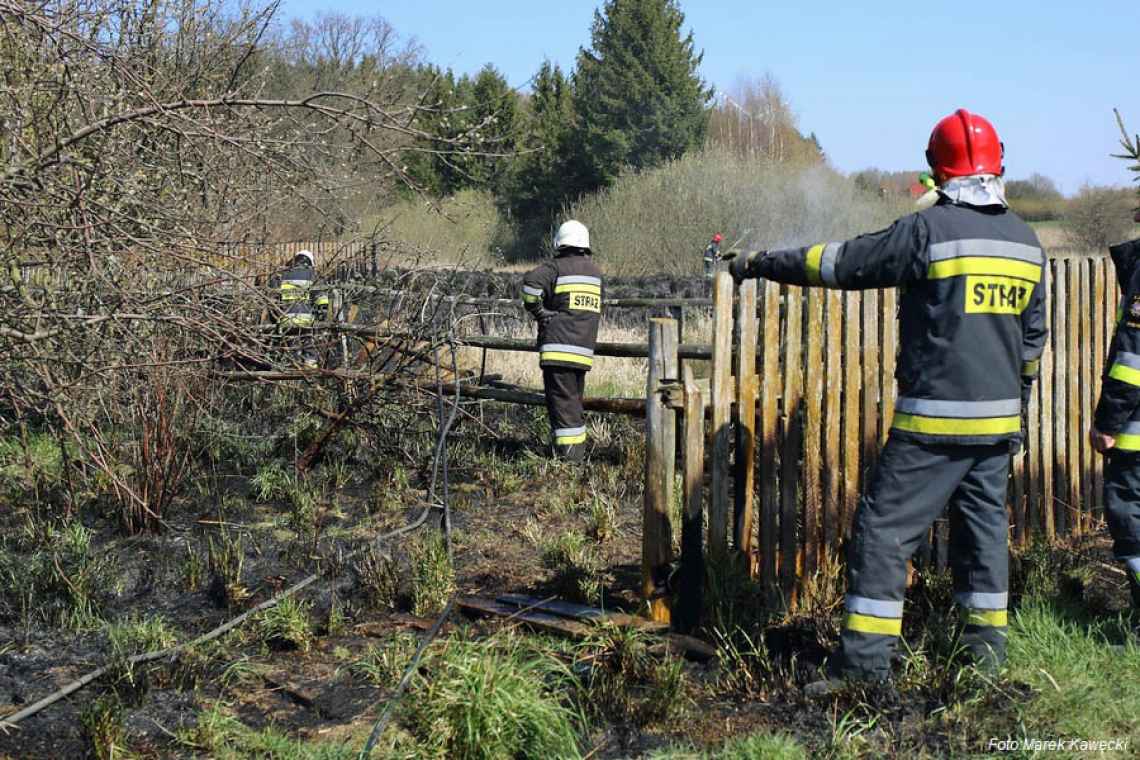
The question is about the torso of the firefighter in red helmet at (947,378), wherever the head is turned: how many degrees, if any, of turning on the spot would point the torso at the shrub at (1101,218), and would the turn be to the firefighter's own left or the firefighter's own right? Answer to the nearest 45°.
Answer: approximately 45° to the firefighter's own right

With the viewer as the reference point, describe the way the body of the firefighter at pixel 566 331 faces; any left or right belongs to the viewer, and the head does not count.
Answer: facing away from the viewer and to the left of the viewer

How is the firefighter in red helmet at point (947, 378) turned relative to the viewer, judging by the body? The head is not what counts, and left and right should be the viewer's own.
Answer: facing away from the viewer and to the left of the viewer

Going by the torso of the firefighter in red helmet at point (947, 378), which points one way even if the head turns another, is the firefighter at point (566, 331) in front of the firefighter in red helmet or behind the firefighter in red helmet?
in front

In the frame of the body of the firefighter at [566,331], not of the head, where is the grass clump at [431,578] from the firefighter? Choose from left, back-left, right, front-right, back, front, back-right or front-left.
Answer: back-left

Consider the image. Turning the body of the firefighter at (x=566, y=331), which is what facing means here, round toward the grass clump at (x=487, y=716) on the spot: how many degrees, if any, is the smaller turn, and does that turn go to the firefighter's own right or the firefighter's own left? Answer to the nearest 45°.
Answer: approximately 135° to the firefighter's own left

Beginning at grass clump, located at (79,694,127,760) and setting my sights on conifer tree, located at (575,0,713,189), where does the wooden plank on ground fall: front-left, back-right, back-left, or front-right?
front-right

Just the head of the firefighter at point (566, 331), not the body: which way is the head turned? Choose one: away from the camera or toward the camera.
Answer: away from the camera

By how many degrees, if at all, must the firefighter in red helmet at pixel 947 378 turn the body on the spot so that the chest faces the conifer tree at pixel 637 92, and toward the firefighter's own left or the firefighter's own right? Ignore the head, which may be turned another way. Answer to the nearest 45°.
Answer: approximately 45° to the firefighter's own right
